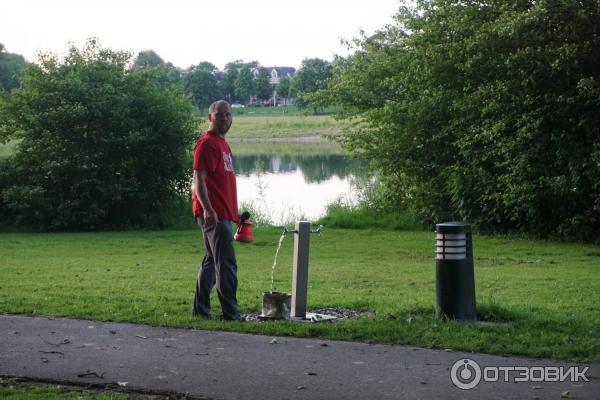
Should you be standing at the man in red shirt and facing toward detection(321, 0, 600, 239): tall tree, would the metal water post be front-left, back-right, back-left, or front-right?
front-right

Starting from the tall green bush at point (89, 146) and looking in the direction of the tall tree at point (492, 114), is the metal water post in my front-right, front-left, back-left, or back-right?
front-right

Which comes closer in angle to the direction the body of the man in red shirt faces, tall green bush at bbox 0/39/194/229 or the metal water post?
the metal water post

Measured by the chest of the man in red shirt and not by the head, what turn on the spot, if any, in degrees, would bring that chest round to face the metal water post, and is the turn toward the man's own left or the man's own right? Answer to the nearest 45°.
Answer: approximately 45° to the man's own left

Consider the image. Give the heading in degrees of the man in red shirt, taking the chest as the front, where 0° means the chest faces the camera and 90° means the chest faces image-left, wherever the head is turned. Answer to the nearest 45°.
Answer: approximately 315°

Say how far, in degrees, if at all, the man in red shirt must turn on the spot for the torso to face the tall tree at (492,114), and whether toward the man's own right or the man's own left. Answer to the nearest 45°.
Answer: approximately 90° to the man's own left

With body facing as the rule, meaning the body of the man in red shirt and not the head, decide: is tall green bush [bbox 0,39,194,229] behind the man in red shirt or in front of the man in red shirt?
behind

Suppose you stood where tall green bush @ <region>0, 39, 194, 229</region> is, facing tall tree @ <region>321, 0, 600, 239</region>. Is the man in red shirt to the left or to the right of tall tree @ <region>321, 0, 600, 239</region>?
right
